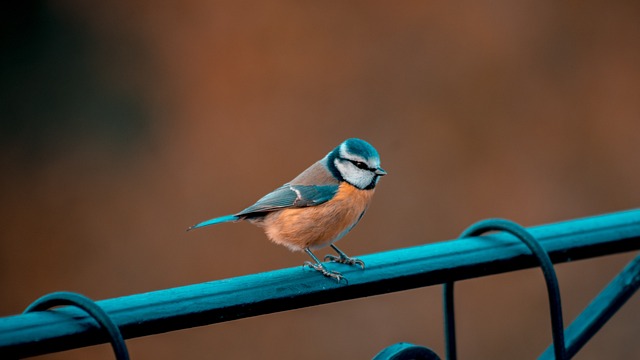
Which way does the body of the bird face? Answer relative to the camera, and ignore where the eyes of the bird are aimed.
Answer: to the viewer's right
